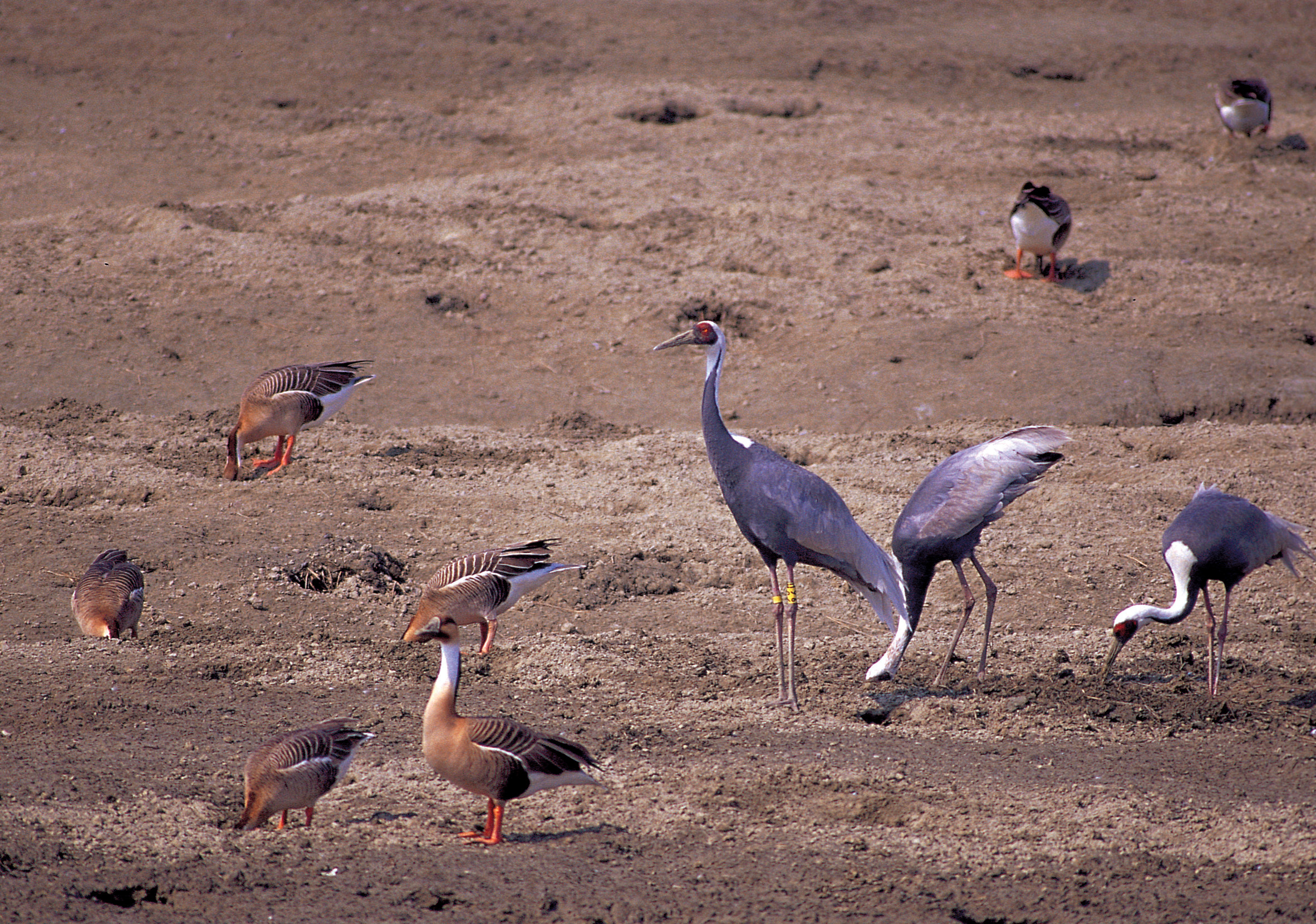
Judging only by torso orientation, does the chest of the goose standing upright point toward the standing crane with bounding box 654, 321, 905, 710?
no

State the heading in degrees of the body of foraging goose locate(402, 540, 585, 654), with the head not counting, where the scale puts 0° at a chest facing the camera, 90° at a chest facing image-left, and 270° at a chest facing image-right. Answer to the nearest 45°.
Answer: approximately 90°

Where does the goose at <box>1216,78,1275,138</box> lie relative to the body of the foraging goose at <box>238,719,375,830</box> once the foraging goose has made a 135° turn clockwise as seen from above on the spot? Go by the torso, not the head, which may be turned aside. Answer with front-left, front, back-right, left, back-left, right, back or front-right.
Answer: front

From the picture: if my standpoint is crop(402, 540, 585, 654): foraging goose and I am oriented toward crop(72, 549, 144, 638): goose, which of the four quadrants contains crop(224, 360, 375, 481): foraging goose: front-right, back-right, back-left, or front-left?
front-right

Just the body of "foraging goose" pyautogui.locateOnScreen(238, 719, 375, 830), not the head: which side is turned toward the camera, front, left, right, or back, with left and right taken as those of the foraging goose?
left

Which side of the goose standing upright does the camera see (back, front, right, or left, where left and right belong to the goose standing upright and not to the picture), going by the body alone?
left

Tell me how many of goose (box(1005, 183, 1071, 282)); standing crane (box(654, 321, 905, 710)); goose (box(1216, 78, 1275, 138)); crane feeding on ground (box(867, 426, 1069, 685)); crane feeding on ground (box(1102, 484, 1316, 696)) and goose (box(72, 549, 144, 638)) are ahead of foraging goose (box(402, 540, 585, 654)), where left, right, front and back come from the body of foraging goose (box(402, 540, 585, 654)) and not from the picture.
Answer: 1

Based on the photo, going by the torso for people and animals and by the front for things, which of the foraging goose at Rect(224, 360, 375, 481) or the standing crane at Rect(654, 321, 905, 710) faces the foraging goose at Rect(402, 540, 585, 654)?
the standing crane

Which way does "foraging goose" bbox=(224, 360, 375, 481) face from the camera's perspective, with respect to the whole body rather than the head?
to the viewer's left

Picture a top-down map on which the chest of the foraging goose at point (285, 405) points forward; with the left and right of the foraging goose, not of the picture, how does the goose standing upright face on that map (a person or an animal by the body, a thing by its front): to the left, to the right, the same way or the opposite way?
the same way

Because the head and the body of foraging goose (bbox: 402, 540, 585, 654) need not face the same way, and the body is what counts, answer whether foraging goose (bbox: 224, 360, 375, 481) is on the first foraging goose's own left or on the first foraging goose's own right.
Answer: on the first foraging goose's own right

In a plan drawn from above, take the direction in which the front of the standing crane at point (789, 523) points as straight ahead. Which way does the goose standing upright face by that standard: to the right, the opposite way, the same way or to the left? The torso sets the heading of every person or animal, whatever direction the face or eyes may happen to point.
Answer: the same way

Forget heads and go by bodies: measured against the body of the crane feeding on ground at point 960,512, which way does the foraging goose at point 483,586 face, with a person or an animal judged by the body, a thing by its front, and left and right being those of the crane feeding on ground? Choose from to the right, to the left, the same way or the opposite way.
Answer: the same way

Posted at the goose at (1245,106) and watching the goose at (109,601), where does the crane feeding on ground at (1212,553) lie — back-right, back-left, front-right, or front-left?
front-left

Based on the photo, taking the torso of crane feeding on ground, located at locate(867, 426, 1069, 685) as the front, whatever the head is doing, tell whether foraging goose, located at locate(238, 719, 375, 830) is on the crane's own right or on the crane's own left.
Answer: on the crane's own left

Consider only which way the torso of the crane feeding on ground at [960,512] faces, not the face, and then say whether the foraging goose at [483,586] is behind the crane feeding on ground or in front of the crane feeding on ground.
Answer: in front

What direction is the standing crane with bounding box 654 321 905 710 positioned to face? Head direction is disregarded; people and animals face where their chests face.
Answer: to the viewer's left

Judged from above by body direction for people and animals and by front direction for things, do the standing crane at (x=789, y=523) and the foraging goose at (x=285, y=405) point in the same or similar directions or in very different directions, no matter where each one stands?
same or similar directions

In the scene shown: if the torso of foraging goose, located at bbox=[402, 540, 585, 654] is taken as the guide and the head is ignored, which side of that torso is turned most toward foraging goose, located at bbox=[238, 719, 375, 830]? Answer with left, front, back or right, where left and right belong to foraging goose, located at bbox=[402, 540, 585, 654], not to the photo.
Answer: left
